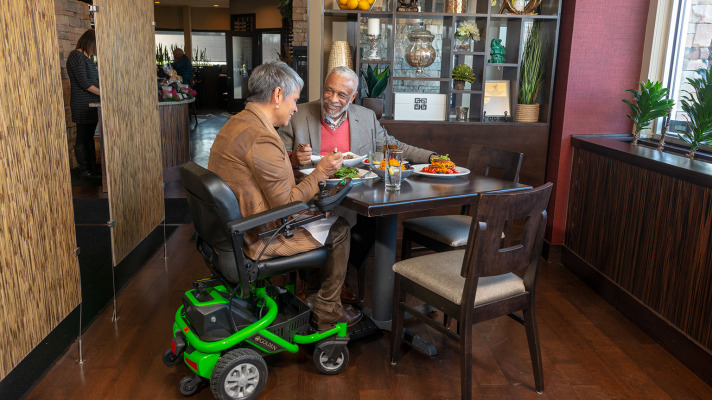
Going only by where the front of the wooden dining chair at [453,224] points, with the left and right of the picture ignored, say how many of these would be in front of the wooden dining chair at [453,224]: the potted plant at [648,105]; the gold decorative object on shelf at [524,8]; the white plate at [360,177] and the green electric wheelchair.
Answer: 2

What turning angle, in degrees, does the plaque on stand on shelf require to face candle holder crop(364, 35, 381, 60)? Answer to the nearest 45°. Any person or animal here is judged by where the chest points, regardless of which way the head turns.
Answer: approximately 90° to its right

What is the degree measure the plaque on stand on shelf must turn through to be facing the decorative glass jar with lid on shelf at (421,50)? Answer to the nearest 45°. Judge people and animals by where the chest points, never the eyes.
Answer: approximately 90° to its right

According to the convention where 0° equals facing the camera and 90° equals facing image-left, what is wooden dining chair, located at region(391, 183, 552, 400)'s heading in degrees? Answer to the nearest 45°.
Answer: approximately 135°

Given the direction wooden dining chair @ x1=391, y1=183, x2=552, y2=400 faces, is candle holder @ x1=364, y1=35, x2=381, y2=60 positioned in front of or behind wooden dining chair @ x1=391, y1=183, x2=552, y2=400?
in front

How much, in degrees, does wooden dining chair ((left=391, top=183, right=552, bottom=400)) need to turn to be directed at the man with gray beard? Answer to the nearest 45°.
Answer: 0° — it already faces them

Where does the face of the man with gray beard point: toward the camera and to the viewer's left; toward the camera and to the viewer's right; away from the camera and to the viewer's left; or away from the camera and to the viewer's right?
toward the camera and to the viewer's left

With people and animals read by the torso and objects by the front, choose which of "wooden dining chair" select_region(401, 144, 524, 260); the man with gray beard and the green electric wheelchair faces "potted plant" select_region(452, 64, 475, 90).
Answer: the green electric wheelchair

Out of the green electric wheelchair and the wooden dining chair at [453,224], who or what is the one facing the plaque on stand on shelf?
the green electric wheelchair

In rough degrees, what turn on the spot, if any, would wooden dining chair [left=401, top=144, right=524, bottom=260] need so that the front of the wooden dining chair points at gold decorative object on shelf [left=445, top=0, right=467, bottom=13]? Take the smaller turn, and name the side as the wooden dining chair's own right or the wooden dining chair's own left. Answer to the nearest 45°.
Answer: approximately 135° to the wooden dining chair's own right

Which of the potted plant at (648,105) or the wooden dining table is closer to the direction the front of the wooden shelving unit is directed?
the wooden dining table

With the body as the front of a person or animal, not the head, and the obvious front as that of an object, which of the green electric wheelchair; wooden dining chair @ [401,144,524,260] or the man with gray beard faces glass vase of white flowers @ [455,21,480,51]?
the green electric wheelchair

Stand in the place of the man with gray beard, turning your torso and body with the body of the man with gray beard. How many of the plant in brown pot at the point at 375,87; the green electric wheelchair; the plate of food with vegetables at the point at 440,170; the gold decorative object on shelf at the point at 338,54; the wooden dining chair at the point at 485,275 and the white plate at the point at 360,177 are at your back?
2

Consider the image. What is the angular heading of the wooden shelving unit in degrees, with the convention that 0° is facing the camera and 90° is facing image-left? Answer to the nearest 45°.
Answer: approximately 0°
